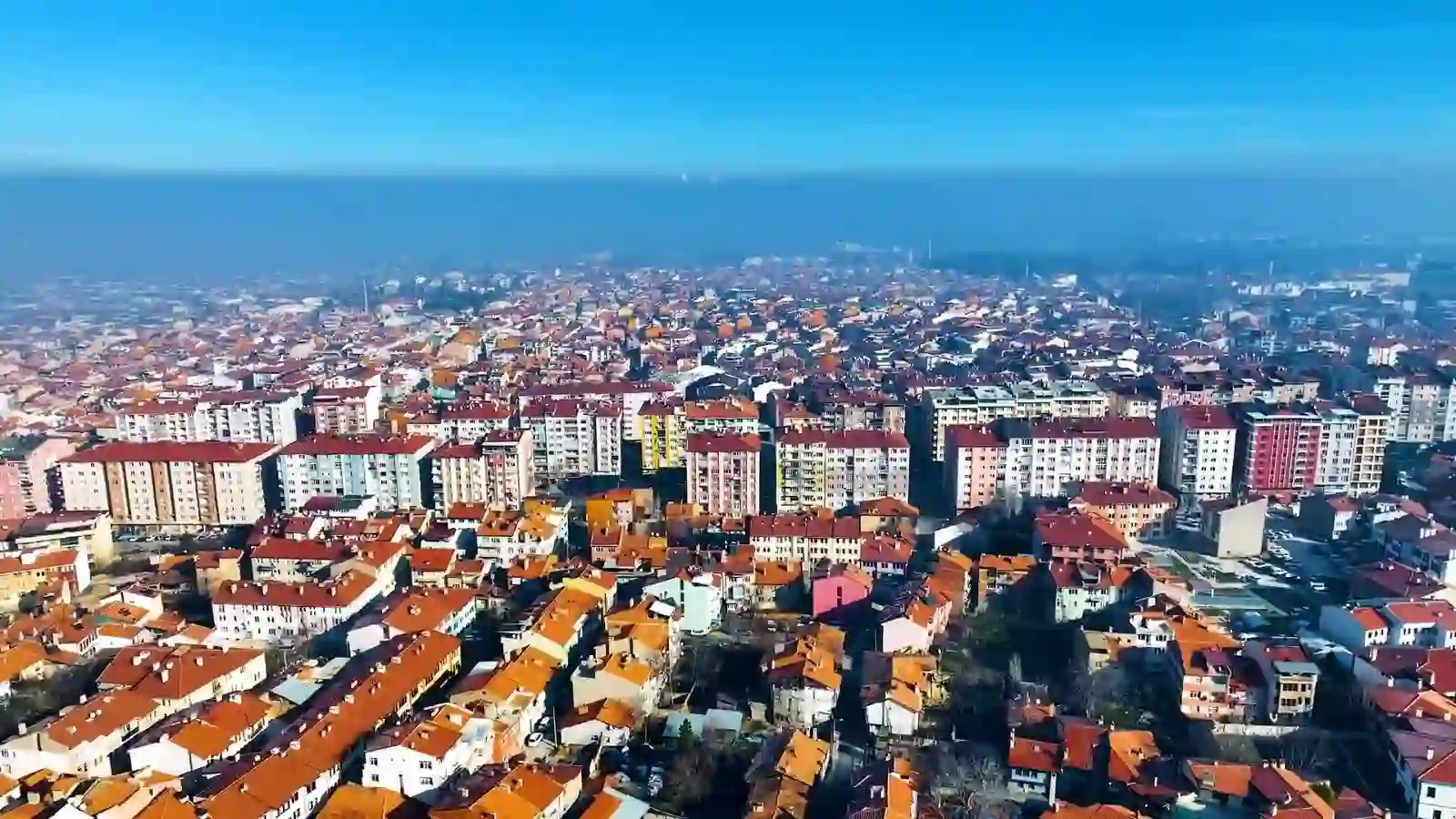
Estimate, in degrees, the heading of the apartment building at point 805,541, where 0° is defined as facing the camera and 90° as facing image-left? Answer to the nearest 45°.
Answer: approximately 0°

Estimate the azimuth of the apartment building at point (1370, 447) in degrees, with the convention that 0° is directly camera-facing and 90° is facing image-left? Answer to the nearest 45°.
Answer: approximately 0°

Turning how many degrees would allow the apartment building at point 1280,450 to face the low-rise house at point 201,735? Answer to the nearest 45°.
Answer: approximately 45° to its right

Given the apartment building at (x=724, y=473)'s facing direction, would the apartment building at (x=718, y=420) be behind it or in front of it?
behind

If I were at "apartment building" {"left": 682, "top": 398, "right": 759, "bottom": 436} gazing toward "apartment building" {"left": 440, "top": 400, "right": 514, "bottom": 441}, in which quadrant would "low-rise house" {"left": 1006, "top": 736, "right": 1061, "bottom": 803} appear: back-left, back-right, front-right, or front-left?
back-left

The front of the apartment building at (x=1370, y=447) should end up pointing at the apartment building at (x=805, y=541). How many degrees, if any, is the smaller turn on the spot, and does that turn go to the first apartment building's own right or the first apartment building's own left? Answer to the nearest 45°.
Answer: approximately 45° to the first apartment building's own right

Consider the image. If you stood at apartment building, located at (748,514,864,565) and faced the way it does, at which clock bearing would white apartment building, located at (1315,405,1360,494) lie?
The white apartment building is roughly at 8 o'clock from the apartment building.

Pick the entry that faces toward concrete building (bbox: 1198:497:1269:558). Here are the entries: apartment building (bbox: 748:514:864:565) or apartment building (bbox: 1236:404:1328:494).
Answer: apartment building (bbox: 1236:404:1328:494)

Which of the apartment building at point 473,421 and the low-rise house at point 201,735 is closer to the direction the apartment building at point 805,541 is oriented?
the low-rise house

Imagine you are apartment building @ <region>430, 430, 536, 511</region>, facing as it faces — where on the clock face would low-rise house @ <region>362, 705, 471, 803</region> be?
The low-rise house is roughly at 12 o'clock from the apartment building.
